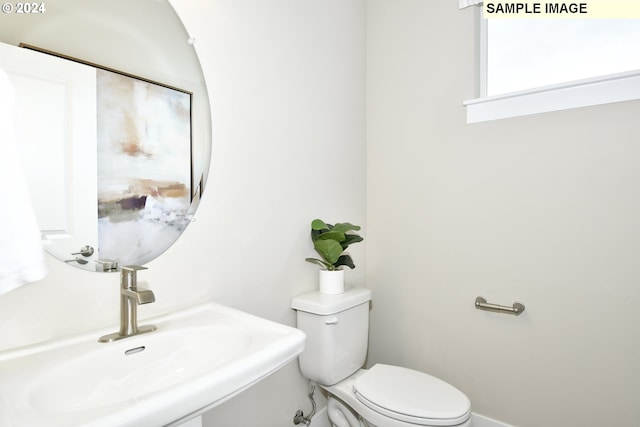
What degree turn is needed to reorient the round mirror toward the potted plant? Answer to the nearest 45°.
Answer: approximately 45° to its left

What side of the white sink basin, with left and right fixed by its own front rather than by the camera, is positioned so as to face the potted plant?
left

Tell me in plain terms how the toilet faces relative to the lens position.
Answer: facing the viewer and to the right of the viewer

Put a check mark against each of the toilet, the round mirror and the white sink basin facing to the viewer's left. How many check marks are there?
0

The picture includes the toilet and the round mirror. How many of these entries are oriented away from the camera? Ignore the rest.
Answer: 0

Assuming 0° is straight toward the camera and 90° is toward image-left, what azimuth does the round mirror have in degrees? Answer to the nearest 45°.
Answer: approximately 315°

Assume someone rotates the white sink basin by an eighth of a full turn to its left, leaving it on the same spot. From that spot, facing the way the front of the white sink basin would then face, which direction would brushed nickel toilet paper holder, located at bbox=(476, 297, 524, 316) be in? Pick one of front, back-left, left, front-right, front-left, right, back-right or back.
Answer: front

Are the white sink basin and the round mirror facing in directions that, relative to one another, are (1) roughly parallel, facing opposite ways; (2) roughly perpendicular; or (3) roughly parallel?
roughly parallel

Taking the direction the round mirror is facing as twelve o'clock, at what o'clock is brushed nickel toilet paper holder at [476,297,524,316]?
The brushed nickel toilet paper holder is roughly at 11 o'clock from the round mirror.

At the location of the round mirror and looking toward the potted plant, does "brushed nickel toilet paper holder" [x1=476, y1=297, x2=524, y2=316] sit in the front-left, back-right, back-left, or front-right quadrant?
front-right

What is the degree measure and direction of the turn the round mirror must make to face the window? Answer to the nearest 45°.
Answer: approximately 45° to its left
